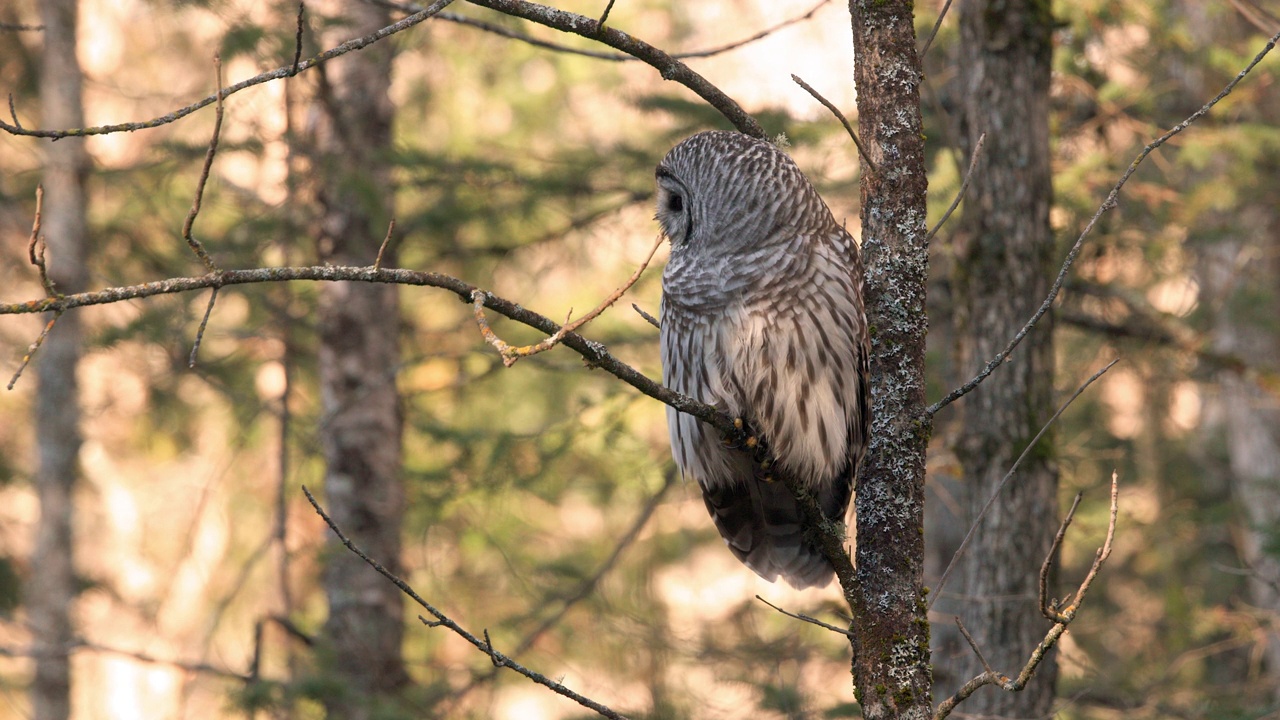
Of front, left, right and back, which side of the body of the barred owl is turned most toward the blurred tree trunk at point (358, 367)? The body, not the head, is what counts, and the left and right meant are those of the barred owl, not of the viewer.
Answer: right

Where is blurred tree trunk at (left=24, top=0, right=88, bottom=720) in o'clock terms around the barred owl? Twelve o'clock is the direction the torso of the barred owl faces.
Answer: The blurred tree trunk is roughly at 3 o'clock from the barred owl.

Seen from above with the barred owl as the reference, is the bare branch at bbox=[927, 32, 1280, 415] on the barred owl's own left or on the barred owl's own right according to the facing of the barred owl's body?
on the barred owl's own left

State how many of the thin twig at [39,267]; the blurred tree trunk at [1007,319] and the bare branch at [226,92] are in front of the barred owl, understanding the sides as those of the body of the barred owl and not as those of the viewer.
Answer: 2

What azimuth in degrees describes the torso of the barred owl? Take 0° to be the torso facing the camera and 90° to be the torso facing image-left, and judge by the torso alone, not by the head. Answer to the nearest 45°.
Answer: approximately 45°

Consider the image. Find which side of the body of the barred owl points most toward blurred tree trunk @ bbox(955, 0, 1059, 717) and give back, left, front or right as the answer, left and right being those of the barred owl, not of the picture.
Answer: back

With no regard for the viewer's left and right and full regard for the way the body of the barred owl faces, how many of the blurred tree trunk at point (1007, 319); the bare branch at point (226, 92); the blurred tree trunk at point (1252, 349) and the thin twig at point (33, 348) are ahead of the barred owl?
2

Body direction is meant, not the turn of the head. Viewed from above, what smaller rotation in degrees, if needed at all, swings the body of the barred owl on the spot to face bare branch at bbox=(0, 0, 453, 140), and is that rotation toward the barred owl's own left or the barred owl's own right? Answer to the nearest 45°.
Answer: approximately 90° to the barred owl's own right

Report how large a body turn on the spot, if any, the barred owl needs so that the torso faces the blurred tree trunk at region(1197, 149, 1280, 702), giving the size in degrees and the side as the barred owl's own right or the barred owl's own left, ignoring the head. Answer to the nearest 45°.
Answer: approximately 180°

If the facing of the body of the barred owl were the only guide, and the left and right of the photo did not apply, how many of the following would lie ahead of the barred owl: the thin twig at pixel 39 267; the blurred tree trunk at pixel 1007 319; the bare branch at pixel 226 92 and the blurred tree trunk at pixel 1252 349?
2
